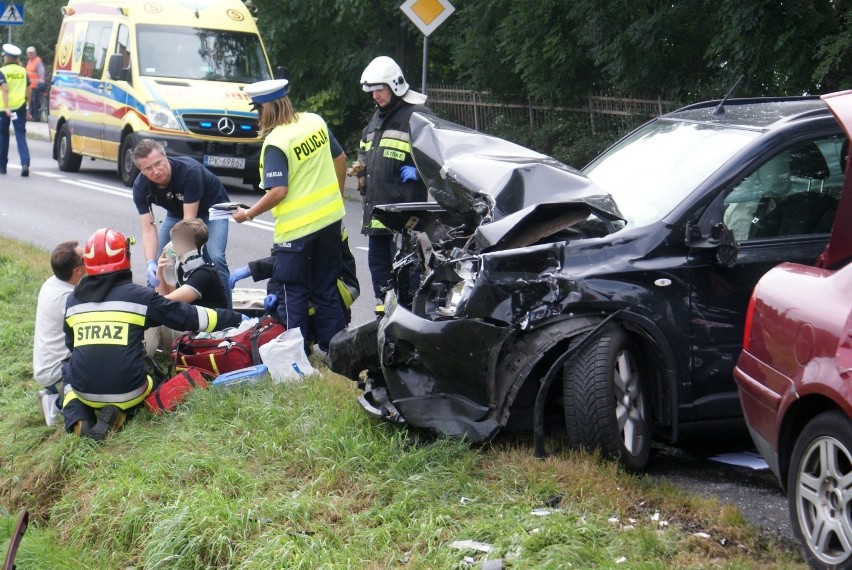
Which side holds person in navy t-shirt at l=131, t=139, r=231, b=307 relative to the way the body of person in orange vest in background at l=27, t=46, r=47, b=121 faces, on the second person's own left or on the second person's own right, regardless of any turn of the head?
on the second person's own left

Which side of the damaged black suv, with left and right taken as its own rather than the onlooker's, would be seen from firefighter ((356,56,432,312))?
right

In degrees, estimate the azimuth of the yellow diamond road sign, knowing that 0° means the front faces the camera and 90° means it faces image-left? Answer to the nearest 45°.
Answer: approximately 0°

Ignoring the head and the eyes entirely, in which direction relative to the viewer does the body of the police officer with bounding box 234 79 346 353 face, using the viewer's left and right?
facing away from the viewer and to the left of the viewer

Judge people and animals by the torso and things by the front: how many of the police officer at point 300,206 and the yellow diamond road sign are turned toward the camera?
1

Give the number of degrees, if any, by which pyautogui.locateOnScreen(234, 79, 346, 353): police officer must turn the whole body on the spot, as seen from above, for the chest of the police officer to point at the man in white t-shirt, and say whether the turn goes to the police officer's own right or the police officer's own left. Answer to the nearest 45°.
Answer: approximately 45° to the police officer's own left

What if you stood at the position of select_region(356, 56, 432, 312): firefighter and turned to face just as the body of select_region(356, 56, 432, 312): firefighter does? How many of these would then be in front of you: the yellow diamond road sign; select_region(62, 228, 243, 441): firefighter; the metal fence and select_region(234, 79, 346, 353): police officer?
2

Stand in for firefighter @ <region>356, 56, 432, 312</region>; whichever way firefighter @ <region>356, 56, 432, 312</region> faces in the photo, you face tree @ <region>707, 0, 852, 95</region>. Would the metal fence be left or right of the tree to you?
left

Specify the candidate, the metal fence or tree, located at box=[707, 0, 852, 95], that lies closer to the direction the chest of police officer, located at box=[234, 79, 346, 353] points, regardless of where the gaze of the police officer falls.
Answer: the metal fence

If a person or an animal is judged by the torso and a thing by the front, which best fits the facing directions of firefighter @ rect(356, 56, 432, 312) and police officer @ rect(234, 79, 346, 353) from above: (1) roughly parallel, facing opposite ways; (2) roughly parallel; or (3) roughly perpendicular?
roughly perpendicular
